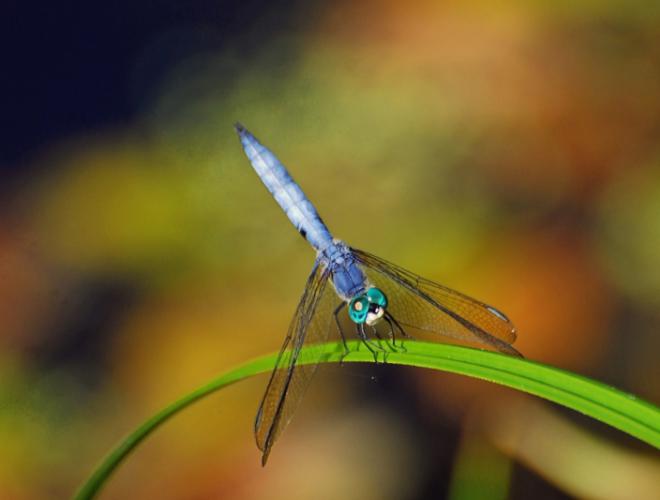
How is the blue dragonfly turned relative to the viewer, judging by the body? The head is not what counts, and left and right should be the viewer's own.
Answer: facing the viewer and to the right of the viewer
